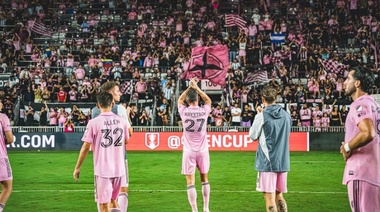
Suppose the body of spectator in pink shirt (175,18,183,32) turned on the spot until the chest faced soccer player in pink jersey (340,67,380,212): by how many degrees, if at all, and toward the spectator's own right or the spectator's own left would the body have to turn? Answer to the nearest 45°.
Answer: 0° — they already face them

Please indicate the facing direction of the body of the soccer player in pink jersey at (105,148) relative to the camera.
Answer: away from the camera

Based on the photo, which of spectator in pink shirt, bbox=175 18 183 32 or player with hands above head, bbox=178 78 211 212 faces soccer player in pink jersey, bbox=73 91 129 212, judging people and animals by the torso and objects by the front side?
the spectator in pink shirt

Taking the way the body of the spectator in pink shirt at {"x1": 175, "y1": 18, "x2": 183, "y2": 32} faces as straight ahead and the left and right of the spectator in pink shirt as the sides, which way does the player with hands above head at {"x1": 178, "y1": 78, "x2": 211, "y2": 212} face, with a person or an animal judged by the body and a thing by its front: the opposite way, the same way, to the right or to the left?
the opposite way

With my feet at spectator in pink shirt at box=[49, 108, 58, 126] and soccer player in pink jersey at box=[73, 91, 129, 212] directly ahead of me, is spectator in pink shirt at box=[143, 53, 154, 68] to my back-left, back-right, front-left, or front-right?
back-left

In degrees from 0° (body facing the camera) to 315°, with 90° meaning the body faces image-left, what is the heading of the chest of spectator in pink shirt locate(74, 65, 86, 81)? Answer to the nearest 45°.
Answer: approximately 0°

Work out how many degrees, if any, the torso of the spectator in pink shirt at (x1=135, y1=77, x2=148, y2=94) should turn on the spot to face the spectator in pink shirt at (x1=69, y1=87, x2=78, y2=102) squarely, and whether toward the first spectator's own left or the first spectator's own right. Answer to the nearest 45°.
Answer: approximately 90° to the first spectator's own right

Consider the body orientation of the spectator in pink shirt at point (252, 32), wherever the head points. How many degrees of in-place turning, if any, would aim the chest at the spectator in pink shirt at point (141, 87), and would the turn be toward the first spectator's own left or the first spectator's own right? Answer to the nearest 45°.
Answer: approximately 45° to the first spectator's own right

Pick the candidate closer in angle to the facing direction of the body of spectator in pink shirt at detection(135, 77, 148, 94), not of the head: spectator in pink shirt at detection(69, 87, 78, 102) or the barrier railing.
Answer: the barrier railing
